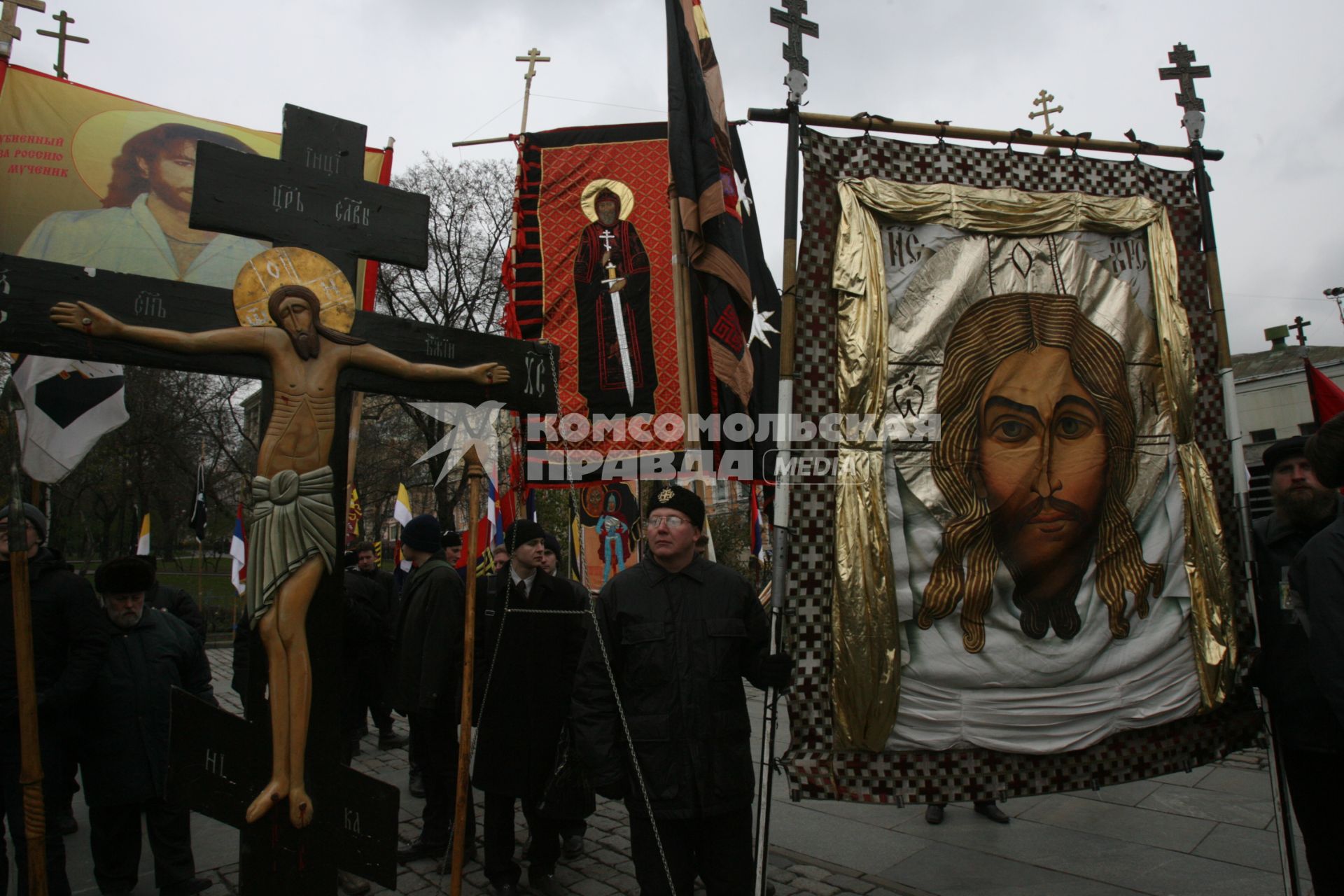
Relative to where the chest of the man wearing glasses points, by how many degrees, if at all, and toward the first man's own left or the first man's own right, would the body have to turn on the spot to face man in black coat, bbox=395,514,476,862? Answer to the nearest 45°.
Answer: approximately 135° to the first man's own right

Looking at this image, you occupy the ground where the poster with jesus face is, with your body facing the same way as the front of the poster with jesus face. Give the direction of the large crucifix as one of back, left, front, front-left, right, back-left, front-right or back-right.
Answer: front-right

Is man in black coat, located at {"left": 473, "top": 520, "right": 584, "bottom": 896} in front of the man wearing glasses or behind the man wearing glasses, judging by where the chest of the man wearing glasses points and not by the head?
behind

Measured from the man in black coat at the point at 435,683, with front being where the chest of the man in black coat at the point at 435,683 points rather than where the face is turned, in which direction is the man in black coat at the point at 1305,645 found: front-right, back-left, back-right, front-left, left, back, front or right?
back-left

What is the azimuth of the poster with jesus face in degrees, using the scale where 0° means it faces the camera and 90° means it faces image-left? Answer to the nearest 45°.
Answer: approximately 0°

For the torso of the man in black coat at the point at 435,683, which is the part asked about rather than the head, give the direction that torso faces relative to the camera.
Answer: to the viewer's left

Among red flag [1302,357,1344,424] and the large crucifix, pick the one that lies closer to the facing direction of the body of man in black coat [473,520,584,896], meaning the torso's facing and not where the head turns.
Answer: the large crucifix

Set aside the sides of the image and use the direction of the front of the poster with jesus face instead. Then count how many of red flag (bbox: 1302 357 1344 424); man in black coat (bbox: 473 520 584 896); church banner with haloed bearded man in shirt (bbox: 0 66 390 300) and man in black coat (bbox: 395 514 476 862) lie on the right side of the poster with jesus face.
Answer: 3

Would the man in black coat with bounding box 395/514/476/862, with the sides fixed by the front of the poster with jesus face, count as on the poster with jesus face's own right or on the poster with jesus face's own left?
on the poster with jesus face's own right
